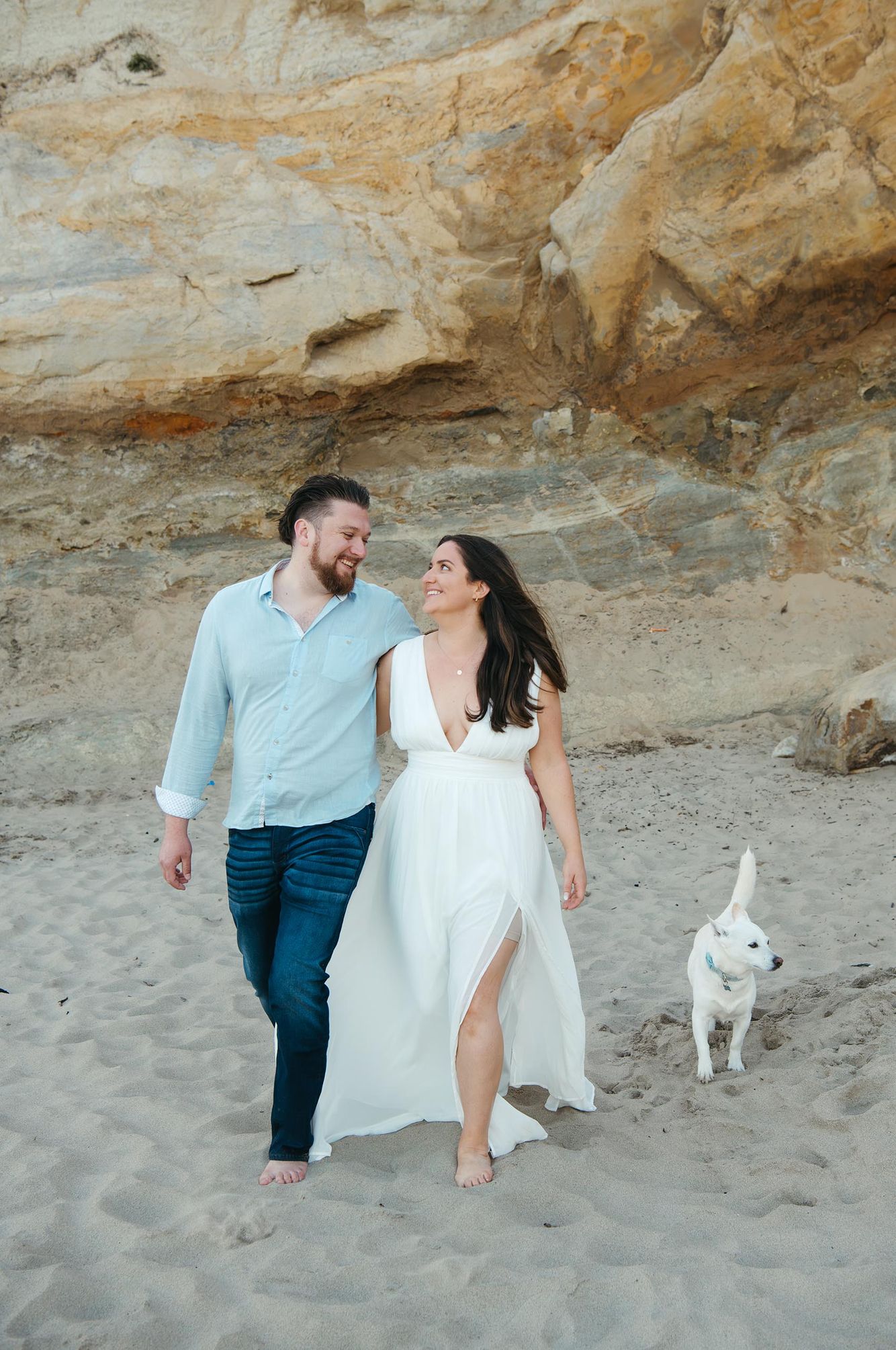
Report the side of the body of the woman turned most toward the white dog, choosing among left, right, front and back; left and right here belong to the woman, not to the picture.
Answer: left

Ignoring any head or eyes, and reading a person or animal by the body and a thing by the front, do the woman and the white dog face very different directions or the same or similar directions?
same or similar directions

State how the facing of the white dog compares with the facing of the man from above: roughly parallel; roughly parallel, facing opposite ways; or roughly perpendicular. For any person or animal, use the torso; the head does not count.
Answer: roughly parallel

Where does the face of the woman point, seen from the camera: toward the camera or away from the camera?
toward the camera

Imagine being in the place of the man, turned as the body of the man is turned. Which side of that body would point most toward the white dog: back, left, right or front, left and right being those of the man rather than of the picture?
left

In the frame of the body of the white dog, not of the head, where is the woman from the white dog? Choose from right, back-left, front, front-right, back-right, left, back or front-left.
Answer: front-right

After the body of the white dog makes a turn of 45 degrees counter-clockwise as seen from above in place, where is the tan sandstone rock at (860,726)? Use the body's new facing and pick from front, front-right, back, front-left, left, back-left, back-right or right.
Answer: back-left

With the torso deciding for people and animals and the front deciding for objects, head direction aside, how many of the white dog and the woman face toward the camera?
2

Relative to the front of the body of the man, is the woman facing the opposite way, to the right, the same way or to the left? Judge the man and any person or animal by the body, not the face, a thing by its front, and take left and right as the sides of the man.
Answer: the same way

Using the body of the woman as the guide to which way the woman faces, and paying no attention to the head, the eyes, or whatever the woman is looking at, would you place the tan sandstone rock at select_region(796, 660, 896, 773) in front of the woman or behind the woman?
behind

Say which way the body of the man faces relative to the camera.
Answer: toward the camera

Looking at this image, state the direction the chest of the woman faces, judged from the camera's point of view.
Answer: toward the camera

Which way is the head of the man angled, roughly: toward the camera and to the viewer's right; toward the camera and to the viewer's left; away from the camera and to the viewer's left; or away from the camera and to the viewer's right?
toward the camera and to the viewer's right

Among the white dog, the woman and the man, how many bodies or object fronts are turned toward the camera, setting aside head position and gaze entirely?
3
